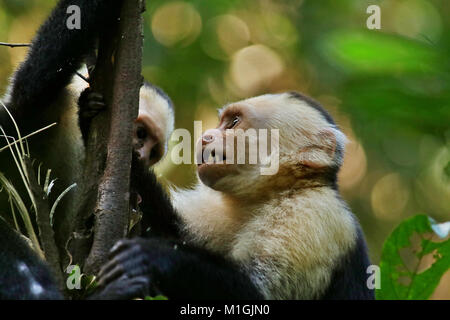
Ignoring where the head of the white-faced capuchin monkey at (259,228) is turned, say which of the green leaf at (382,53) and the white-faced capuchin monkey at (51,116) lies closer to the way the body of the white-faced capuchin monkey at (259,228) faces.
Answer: the white-faced capuchin monkey

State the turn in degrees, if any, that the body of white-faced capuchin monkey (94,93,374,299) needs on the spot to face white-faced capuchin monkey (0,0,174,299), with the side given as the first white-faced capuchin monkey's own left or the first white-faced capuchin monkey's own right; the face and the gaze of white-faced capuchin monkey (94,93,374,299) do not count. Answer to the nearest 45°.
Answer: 0° — it already faces it

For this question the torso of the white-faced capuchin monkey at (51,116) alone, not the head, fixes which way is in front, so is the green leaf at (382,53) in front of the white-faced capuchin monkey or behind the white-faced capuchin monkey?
in front

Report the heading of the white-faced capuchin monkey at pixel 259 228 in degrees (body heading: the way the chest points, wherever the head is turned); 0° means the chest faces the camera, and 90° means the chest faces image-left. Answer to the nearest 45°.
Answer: approximately 90°

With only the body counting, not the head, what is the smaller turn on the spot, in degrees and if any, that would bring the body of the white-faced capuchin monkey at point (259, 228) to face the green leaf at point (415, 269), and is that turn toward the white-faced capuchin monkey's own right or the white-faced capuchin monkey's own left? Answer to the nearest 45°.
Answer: approximately 135° to the white-faced capuchin monkey's own left
